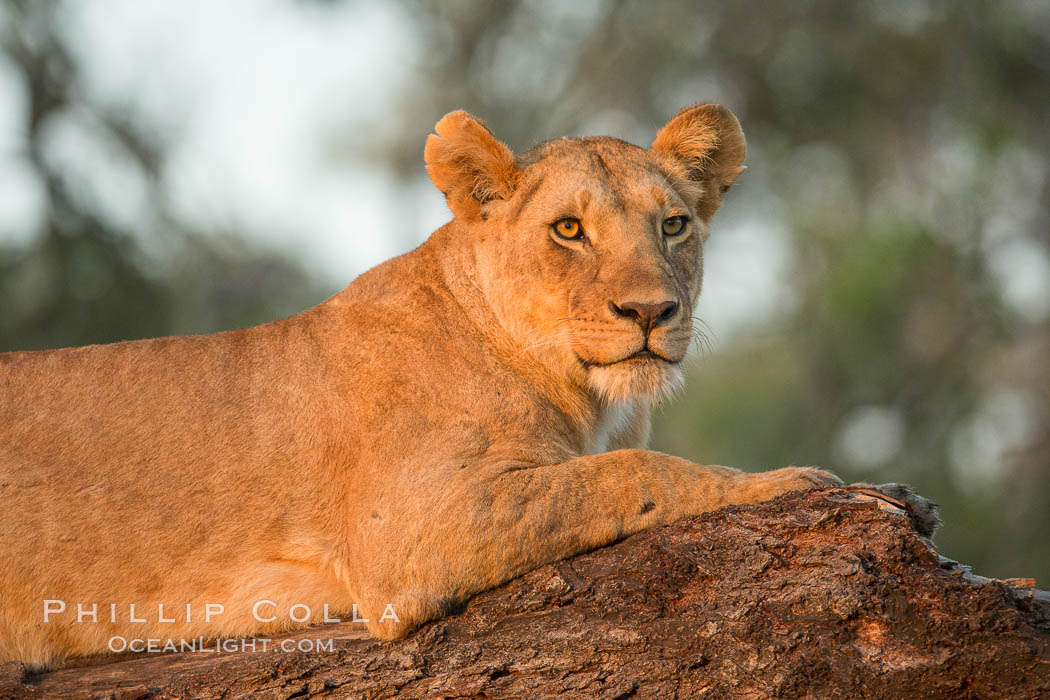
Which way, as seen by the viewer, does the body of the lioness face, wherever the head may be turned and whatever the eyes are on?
to the viewer's right
